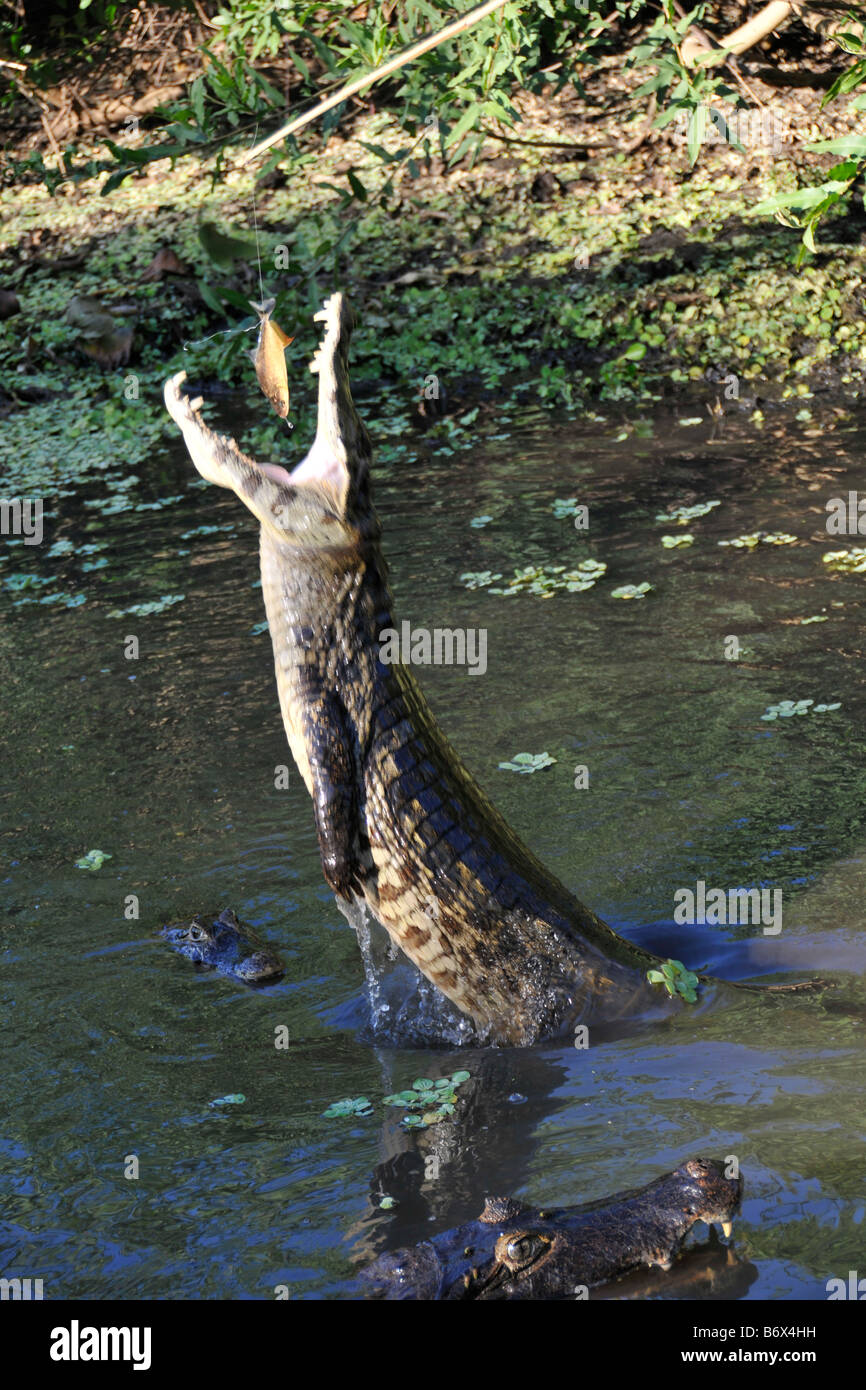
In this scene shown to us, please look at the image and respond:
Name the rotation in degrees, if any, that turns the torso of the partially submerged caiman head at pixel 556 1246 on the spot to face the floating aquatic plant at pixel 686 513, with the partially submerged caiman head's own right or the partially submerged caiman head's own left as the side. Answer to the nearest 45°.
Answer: approximately 90° to the partially submerged caiman head's own left

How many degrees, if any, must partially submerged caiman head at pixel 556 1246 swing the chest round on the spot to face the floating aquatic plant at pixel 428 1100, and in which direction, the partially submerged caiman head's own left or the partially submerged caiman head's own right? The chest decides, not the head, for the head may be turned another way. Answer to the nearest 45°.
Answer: approximately 90° to the partially submerged caiman head's own left

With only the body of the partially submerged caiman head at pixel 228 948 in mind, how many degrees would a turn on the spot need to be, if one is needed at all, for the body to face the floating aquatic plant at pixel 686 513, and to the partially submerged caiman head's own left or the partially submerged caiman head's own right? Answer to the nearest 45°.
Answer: approximately 90° to the partially submerged caiman head's own left

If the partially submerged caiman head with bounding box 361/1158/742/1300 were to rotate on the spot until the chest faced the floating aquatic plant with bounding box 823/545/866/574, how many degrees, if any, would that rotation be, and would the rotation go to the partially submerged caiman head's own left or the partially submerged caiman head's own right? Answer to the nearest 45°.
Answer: approximately 90° to the partially submerged caiman head's own left

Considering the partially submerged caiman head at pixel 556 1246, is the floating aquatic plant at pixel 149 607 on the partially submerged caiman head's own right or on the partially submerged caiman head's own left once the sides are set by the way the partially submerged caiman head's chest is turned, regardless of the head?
on the partially submerged caiman head's own left

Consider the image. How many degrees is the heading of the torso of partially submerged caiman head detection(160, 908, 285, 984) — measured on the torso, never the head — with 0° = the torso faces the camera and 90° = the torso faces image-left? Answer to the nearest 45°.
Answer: approximately 315°

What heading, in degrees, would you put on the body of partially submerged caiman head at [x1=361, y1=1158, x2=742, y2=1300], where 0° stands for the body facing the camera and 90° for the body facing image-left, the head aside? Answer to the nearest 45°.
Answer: approximately 270°

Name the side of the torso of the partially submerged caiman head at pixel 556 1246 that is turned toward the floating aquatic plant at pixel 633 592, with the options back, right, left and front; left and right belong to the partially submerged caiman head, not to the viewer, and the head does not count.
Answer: left

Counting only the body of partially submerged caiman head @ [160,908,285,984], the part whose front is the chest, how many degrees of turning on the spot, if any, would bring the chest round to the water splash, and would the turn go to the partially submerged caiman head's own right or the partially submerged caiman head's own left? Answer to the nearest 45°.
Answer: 0° — it already faces it

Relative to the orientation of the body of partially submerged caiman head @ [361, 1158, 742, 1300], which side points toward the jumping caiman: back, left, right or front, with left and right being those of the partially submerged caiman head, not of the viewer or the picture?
left

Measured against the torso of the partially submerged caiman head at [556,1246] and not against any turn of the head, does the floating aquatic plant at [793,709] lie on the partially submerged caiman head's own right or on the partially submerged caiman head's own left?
on the partially submerged caiman head's own left
